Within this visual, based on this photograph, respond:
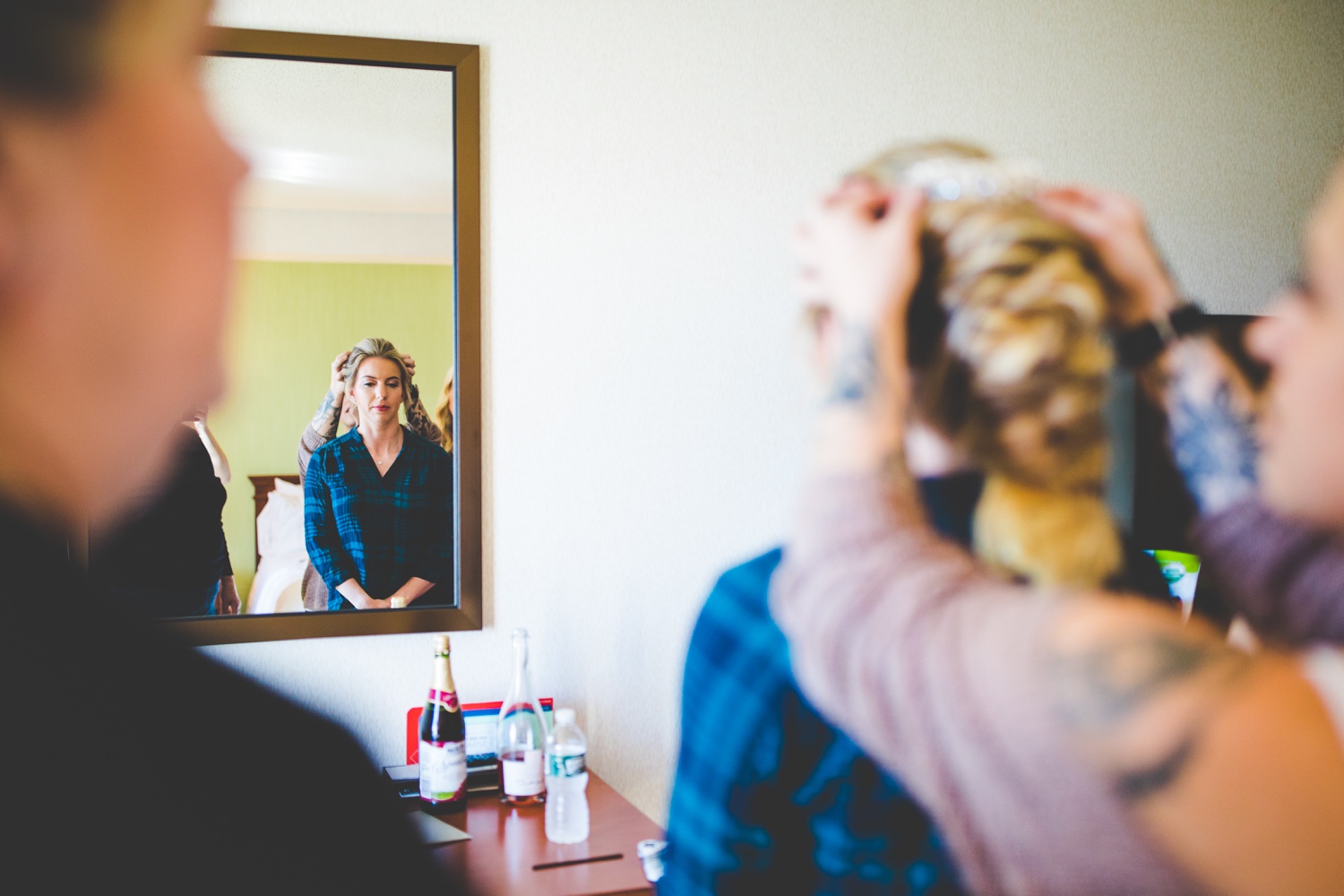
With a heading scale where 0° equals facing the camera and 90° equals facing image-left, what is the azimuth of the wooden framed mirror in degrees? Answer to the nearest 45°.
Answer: approximately 0°
